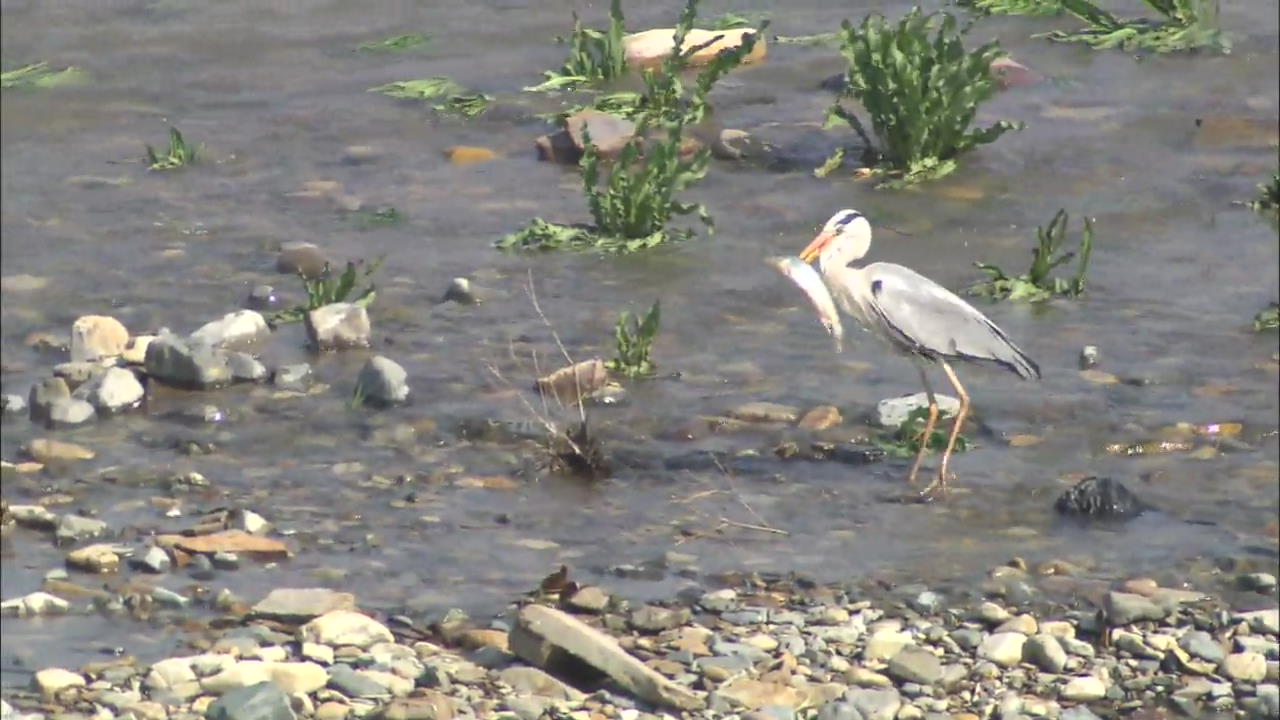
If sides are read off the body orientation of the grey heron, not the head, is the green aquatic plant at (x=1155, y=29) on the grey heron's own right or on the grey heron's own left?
on the grey heron's own right

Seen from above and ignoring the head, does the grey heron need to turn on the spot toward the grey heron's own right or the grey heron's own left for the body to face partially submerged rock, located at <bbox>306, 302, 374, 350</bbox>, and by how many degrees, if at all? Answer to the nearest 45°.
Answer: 0° — it already faces it

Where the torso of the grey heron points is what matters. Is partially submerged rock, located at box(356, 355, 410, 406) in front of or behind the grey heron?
in front

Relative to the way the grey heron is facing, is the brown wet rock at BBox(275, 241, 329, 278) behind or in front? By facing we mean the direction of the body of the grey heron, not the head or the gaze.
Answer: in front

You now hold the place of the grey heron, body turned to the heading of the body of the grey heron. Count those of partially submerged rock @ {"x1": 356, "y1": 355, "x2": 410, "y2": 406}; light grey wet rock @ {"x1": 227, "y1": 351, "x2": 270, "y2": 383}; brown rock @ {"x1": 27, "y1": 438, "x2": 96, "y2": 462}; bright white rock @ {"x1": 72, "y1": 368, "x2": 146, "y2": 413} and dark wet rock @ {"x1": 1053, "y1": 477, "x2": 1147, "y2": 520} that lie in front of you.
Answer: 4

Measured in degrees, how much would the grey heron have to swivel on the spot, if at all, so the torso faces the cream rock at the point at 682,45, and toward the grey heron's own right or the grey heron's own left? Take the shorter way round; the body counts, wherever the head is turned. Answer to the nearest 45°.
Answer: approximately 45° to the grey heron's own right

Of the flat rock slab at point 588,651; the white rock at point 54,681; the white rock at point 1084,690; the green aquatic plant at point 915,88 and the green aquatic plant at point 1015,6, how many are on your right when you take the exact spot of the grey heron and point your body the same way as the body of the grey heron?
2

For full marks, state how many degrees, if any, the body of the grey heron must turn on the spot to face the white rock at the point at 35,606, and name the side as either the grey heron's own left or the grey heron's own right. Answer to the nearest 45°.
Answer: approximately 45° to the grey heron's own left

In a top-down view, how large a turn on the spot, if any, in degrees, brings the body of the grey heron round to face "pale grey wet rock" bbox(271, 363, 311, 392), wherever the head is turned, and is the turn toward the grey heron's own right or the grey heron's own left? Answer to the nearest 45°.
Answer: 0° — it already faces it

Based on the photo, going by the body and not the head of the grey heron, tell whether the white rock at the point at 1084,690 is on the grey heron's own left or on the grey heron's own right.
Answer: on the grey heron's own left

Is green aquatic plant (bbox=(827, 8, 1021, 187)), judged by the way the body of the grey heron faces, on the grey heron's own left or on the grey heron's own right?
on the grey heron's own right

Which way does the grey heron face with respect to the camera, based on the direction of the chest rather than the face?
to the viewer's left

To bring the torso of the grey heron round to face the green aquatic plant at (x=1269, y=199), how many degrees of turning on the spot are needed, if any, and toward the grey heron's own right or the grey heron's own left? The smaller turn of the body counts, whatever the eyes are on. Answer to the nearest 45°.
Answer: approximately 135° to the grey heron's own right

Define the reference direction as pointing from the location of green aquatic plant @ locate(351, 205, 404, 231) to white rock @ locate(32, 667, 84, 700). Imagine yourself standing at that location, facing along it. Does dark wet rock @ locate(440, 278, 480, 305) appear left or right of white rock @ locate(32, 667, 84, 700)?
left

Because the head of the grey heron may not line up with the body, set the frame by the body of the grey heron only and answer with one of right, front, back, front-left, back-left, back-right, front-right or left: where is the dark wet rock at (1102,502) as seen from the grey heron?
back-left
